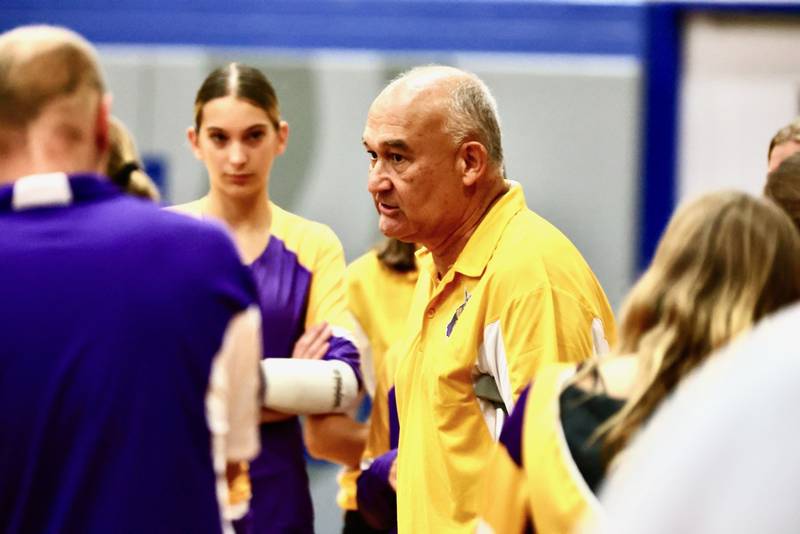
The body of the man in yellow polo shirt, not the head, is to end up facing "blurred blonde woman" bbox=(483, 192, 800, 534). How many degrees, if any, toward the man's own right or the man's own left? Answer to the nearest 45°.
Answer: approximately 45° to the man's own left

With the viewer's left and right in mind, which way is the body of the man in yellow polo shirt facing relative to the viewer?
facing the viewer and to the left of the viewer

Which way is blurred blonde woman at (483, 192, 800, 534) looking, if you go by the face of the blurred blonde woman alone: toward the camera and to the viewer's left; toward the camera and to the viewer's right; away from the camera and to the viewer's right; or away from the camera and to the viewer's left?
away from the camera and to the viewer's left
